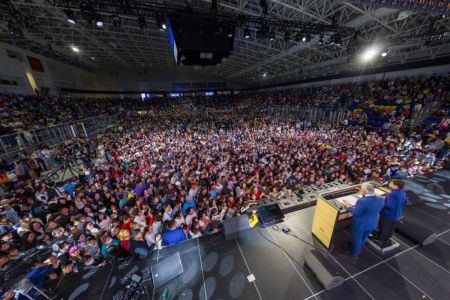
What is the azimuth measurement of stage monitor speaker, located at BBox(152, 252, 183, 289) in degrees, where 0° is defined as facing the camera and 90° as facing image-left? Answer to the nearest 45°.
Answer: approximately 315°

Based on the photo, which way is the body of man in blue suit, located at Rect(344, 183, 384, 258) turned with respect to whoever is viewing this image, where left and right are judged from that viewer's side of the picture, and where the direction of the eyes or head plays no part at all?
facing away from the viewer and to the left of the viewer

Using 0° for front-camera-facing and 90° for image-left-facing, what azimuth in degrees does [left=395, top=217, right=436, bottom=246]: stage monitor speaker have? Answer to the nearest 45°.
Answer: approximately 45°

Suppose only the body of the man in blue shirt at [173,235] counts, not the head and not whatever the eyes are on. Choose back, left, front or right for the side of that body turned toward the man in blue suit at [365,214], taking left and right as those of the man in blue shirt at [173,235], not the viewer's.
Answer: right

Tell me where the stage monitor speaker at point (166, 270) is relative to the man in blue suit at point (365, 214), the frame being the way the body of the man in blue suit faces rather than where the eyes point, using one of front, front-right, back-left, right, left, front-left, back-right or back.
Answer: left

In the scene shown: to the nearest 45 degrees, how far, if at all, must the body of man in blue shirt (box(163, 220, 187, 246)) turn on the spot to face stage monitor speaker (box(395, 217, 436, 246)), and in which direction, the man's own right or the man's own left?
approximately 90° to the man's own right

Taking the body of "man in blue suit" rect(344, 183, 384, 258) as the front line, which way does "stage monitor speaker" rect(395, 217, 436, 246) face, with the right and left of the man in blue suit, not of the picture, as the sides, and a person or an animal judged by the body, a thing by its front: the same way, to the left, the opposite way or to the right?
to the left

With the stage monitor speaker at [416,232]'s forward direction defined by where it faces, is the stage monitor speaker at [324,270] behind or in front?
in front

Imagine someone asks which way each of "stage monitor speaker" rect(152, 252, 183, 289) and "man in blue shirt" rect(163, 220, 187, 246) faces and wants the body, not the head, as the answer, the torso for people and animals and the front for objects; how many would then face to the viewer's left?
0

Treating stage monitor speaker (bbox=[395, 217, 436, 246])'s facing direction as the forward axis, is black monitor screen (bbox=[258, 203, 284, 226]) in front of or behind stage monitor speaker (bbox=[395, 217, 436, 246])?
in front

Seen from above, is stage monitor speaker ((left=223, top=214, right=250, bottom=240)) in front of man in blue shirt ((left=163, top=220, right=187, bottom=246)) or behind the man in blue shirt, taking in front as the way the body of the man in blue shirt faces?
in front

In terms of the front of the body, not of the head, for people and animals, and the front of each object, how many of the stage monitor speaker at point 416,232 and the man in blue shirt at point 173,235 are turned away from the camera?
0

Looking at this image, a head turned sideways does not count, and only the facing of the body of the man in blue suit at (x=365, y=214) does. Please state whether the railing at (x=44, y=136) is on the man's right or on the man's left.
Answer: on the man's left
